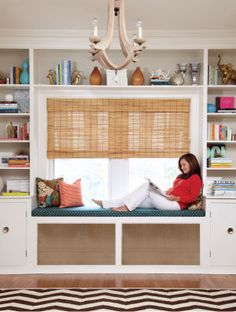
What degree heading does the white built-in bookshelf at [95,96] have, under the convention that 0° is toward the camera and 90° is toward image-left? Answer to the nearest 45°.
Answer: approximately 0°

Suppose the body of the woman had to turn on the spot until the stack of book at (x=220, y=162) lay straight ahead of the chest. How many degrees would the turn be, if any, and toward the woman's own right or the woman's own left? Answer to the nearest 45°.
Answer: approximately 180°

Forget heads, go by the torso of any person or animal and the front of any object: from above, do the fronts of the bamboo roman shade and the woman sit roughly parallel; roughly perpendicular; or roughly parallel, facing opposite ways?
roughly perpendicular

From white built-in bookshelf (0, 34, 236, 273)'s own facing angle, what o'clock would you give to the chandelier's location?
The chandelier is roughly at 12 o'clock from the white built-in bookshelf.

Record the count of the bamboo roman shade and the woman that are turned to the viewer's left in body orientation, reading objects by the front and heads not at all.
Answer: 1

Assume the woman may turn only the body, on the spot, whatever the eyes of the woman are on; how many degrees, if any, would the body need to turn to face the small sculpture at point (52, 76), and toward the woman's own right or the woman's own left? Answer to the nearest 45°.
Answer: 0° — they already face it

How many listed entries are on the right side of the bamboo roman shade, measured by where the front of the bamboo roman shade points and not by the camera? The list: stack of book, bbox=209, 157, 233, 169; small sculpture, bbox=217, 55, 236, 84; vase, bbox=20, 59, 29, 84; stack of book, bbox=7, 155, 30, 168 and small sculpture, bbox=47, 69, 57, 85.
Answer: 3

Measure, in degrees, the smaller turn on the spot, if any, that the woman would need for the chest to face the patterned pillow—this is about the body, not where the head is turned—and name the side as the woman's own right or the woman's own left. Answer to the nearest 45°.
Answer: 0° — they already face it

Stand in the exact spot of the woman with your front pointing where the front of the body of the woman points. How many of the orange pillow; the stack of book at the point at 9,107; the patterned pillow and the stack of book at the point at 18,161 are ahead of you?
4

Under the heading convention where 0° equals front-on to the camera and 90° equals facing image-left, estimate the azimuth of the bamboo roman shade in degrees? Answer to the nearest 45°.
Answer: approximately 0°

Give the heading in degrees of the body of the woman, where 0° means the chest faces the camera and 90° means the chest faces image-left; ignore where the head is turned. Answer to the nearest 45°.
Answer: approximately 90°
